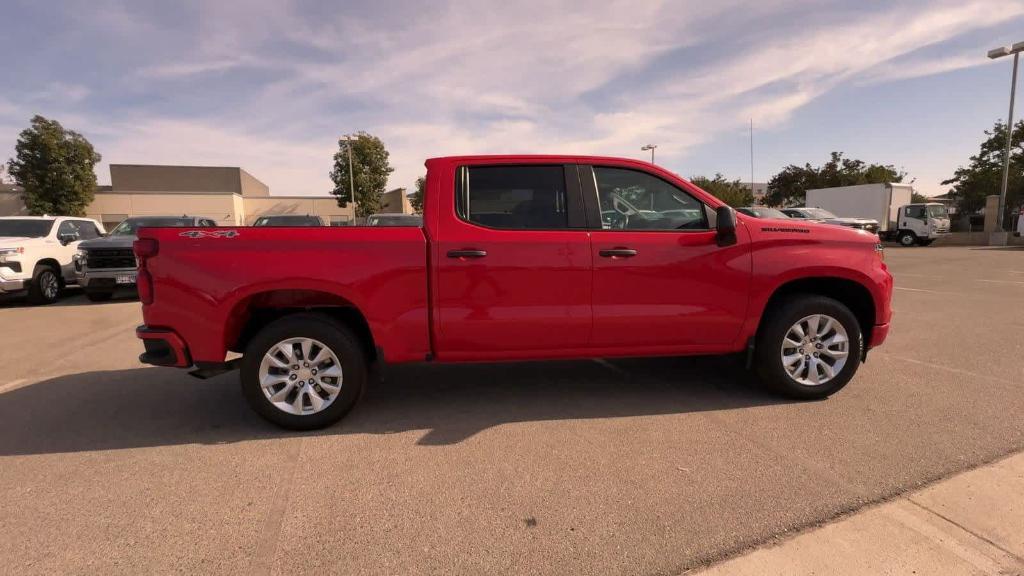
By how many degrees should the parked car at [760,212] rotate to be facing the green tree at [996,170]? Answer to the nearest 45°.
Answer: approximately 90° to its left

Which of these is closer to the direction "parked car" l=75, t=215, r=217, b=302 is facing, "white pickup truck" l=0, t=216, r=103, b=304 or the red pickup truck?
the red pickup truck

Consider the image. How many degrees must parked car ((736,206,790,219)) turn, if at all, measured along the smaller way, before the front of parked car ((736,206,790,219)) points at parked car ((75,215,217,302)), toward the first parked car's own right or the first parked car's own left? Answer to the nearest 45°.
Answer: approximately 90° to the first parked car's own right

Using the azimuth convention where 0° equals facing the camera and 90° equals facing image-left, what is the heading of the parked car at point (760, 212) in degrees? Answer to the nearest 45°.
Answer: approximately 315°

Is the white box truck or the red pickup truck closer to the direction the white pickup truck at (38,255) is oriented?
the red pickup truck

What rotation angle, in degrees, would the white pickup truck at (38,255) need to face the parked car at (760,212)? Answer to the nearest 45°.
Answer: approximately 135° to its left

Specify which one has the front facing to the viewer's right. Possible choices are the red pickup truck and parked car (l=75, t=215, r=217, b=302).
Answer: the red pickup truck

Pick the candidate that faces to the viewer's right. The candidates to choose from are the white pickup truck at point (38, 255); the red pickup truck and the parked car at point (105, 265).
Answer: the red pickup truck

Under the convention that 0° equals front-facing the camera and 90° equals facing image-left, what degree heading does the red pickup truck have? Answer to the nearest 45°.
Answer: approximately 270°

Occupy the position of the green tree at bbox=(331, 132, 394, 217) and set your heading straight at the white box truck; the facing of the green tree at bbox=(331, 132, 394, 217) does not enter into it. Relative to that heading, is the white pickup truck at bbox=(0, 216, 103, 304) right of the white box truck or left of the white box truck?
right
